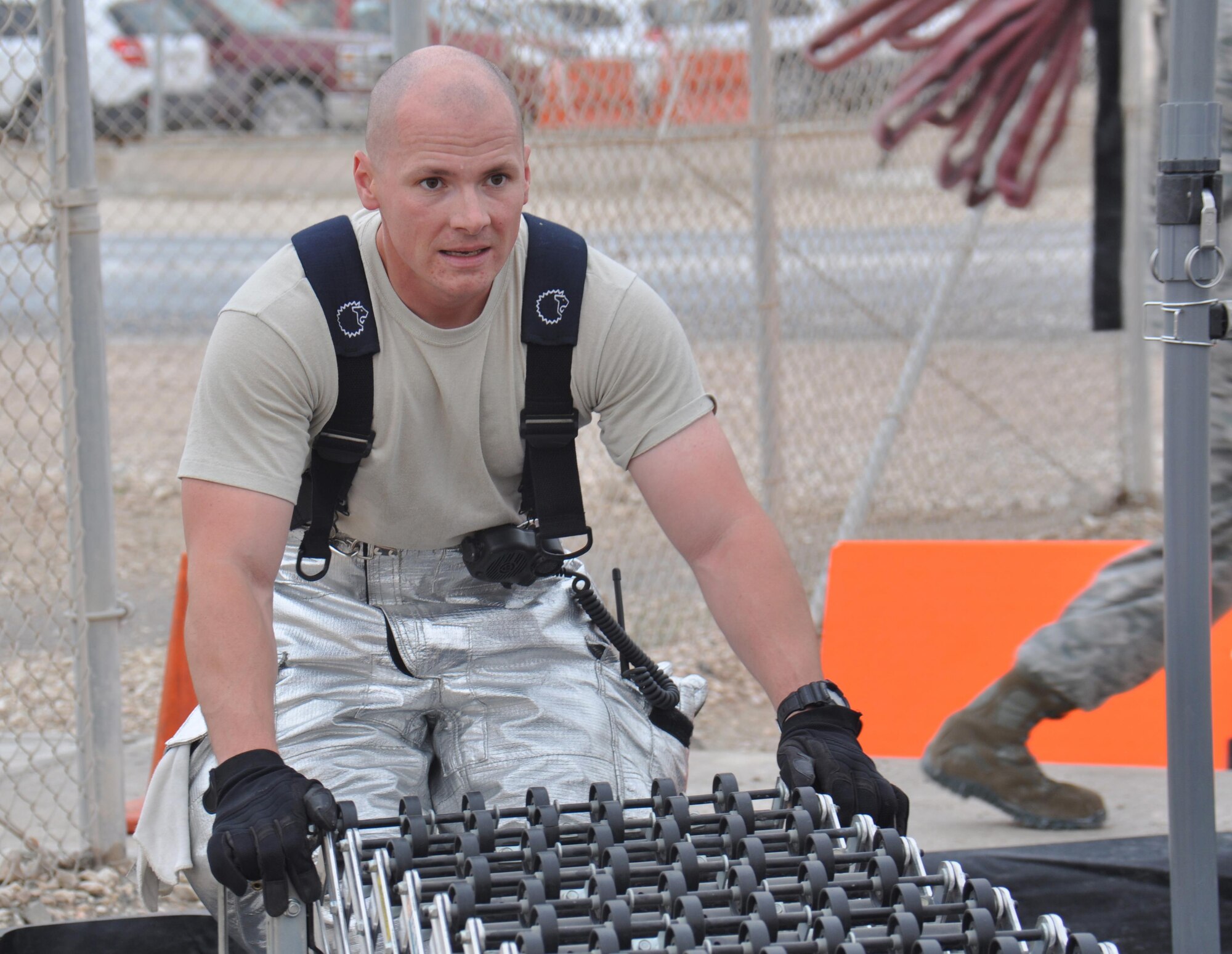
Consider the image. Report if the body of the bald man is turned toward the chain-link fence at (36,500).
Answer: no

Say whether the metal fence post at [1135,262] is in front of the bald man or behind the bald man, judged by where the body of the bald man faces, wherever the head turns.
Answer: behind

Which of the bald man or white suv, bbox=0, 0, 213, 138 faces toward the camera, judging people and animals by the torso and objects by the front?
the bald man

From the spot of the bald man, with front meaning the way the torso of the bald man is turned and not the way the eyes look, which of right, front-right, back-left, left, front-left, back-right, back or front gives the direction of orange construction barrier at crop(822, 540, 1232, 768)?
back-left

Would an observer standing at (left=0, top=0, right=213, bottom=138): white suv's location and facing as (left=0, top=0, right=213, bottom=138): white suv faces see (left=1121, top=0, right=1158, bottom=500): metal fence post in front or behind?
behind

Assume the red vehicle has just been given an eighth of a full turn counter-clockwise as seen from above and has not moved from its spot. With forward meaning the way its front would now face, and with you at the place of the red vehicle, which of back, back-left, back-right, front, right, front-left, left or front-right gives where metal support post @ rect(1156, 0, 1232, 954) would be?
right

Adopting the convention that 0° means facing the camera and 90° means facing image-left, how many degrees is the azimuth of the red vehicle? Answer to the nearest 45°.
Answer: approximately 315°

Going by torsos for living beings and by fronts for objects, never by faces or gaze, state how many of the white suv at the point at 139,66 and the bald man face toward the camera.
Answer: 1

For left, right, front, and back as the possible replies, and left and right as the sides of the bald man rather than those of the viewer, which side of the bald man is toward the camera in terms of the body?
front

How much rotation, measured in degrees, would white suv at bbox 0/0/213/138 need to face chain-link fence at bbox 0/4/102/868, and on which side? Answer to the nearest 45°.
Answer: approximately 135° to its left

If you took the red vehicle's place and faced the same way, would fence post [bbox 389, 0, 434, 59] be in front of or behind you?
in front

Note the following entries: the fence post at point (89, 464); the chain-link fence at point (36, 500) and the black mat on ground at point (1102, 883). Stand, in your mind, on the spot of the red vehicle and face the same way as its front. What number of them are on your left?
0

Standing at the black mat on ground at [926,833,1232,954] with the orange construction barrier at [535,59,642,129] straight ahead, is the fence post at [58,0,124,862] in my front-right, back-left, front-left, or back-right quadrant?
front-left
